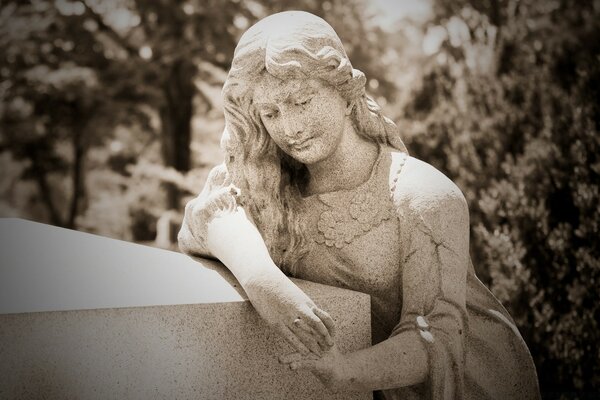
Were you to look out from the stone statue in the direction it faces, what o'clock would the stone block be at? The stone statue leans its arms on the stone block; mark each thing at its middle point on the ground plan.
The stone block is roughly at 12 o'clock from the stone statue.

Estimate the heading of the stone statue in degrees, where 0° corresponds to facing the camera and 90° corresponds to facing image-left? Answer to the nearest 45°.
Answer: approximately 45°

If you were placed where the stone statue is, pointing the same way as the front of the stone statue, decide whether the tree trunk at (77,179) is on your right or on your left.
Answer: on your right

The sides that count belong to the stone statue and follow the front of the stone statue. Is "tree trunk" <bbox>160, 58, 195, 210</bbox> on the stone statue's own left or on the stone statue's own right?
on the stone statue's own right
